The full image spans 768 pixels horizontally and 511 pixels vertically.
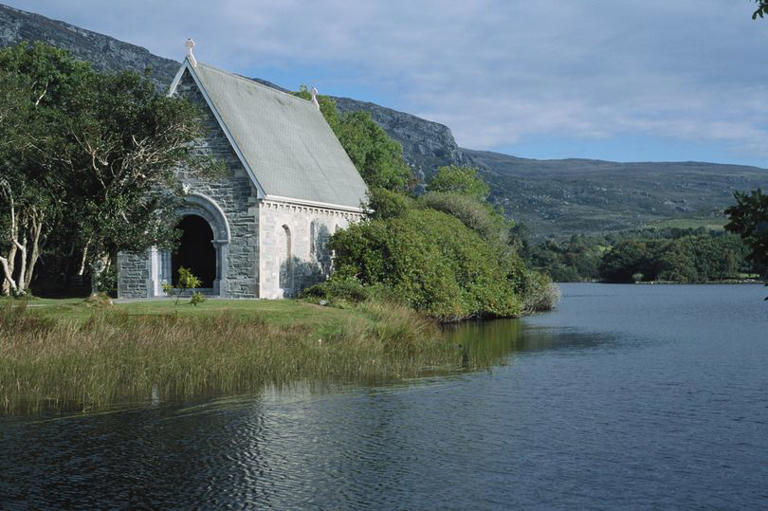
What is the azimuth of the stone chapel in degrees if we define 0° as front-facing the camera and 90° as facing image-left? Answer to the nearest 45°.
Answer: approximately 45°

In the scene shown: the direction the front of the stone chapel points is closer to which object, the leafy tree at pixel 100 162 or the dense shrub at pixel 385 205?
the leafy tree

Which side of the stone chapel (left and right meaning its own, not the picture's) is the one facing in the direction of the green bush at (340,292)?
left

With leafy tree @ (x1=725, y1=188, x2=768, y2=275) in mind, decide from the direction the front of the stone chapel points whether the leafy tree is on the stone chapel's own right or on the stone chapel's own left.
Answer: on the stone chapel's own left

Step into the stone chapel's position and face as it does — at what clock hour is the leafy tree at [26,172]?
The leafy tree is roughly at 1 o'clock from the stone chapel.

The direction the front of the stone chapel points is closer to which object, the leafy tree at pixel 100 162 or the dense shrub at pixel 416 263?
the leafy tree

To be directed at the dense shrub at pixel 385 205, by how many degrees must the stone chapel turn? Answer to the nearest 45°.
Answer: approximately 180°

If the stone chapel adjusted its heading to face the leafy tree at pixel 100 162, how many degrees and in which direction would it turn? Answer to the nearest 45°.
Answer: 0° — it already faces it

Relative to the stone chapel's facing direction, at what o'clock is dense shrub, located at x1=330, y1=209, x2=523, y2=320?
The dense shrub is roughly at 7 o'clock from the stone chapel.
